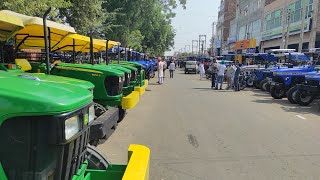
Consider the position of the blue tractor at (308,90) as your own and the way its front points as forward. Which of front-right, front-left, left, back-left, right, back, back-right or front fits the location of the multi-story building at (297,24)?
back-right

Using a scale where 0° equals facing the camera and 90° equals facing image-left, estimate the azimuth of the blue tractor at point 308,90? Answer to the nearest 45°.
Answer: approximately 45°

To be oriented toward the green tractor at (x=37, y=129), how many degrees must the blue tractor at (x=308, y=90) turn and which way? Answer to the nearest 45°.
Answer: approximately 45° to its left
